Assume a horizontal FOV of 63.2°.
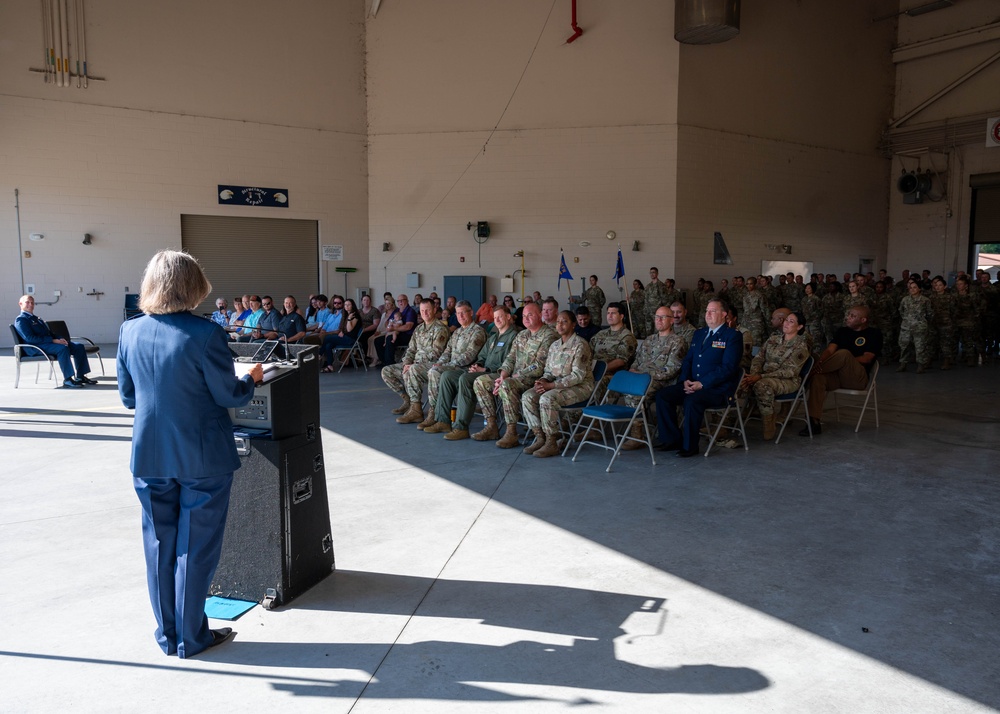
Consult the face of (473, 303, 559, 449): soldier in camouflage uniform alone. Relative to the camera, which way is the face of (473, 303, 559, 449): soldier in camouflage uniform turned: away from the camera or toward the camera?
toward the camera

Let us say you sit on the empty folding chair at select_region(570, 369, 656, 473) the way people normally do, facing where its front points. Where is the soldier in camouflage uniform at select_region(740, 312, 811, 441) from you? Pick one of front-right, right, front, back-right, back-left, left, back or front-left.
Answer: back

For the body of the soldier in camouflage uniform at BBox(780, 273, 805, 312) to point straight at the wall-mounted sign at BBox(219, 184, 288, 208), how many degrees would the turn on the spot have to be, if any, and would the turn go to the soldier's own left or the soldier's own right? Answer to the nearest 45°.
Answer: approximately 45° to the soldier's own right

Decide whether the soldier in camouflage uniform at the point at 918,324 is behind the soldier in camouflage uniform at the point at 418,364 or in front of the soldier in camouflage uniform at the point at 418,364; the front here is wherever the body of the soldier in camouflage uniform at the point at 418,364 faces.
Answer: behind

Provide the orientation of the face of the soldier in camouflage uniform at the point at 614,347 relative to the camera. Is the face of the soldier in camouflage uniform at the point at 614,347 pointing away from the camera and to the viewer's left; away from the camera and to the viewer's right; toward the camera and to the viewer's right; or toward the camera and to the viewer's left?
toward the camera and to the viewer's left

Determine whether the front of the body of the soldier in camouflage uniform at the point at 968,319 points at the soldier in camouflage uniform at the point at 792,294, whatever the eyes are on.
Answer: no

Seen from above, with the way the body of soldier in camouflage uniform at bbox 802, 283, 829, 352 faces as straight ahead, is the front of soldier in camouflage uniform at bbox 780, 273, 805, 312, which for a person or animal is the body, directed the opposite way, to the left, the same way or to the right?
the same way

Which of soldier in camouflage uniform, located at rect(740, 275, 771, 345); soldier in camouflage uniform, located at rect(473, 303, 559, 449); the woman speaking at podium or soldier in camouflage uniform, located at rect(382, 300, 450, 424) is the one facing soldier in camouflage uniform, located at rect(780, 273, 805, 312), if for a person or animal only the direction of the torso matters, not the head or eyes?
the woman speaking at podium

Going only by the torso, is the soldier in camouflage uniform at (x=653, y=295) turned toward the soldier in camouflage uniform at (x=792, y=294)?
no

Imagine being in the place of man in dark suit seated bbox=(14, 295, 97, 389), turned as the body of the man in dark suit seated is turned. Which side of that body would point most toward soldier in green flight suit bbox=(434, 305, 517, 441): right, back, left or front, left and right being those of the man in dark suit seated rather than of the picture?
front

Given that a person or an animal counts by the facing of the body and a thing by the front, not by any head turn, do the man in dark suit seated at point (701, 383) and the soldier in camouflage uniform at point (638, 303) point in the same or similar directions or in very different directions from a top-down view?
same or similar directions

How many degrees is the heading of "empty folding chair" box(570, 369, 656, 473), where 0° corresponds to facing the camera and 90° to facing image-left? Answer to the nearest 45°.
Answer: approximately 45°

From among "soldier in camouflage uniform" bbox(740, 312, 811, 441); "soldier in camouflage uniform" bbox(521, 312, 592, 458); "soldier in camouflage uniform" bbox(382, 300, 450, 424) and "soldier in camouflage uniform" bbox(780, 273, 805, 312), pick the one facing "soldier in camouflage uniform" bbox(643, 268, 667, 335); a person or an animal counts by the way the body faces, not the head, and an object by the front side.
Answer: "soldier in camouflage uniform" bbox(780, 273, 805, 312)

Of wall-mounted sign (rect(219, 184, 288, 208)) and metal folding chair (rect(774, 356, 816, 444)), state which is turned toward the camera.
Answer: the wall-mounted sign

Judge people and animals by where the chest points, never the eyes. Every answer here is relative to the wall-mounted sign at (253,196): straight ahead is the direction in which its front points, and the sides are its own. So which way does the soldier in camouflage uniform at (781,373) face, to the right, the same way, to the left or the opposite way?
to the right

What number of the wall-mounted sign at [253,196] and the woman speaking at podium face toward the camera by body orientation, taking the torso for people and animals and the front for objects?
1

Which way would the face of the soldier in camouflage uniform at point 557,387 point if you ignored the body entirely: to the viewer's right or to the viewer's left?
to the viewer's left

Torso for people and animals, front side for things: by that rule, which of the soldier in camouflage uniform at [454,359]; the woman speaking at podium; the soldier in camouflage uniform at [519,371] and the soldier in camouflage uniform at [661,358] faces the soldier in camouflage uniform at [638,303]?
the woman speaking at podium

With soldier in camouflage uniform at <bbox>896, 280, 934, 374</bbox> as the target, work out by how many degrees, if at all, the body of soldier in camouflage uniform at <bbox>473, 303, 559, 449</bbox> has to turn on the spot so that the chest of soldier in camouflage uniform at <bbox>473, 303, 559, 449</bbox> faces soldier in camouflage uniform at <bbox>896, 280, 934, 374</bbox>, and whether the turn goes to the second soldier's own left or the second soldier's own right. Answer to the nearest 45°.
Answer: approximately 180°

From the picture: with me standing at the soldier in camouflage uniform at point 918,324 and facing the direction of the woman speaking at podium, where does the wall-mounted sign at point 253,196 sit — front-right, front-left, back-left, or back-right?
front-right

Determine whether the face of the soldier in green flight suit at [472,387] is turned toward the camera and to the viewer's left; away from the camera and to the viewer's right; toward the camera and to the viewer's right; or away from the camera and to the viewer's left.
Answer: toward the camera and to the viewer's left

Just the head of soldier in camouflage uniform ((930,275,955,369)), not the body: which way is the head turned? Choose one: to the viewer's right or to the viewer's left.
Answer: to the viewer's left

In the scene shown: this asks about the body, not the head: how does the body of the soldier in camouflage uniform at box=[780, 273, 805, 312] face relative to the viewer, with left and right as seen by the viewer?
facing the viewer and to the left of the viewer
